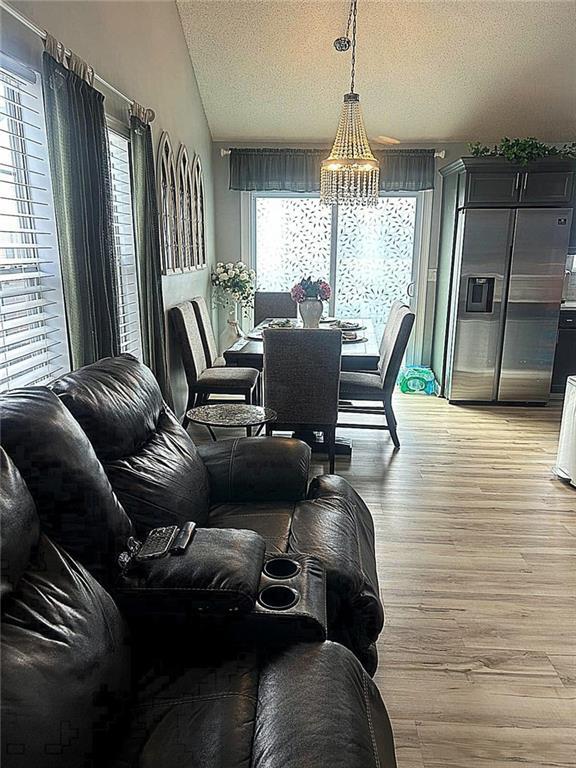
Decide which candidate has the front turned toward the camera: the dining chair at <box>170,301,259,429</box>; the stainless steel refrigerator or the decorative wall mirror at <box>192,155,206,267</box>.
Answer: the stainless steel refrigerator

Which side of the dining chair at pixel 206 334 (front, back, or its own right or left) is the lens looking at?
right

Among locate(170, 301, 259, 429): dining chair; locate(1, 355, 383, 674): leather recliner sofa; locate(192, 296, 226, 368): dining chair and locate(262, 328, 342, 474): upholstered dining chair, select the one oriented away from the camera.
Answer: the upholstered dining chair

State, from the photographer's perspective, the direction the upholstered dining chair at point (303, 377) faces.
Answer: facing away from the viewer

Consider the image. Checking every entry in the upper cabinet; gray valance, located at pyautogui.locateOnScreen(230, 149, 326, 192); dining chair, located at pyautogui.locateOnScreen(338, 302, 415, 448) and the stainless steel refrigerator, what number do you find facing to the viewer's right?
0

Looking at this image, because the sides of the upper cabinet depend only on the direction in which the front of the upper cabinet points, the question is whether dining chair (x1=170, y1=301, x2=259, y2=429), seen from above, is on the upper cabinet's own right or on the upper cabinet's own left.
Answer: on the upper cabinet's own right

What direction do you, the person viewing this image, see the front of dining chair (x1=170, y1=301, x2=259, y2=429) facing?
facing to the right of the viewer

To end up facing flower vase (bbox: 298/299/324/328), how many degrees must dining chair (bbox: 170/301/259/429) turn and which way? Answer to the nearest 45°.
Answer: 0° — it already faces it

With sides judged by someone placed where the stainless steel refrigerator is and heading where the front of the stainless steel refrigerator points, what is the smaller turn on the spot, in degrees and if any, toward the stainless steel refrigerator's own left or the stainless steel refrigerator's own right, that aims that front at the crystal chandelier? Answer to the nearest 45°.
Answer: approximately 45° to the stainless steel refrigerator's own right

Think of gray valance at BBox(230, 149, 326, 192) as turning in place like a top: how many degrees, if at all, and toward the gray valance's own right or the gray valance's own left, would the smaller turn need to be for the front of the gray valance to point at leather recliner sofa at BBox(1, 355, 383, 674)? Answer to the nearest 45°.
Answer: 0° — it already faces it

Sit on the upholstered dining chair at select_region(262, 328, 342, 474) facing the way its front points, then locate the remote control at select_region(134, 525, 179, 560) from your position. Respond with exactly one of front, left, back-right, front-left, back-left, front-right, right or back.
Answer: back

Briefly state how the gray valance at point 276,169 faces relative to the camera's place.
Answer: facing the viewer

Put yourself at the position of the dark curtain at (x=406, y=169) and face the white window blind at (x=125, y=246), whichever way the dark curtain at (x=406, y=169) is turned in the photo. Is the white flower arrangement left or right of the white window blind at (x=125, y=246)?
right

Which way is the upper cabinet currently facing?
toward the camera

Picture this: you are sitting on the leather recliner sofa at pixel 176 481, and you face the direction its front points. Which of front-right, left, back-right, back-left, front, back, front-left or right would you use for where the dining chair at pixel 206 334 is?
left

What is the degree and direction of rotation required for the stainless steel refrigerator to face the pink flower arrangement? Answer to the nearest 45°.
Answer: approximately 45° to its right

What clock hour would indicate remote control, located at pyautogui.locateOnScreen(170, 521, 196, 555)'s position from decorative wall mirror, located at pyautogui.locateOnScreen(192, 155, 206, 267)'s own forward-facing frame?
The remote control is roughly at 3 o'clock from the decorative wall mirror.
